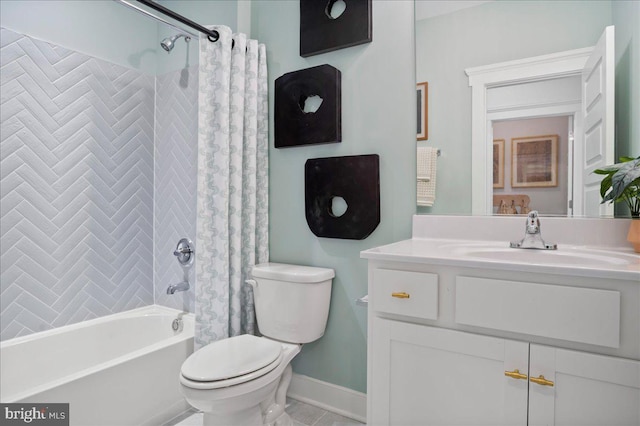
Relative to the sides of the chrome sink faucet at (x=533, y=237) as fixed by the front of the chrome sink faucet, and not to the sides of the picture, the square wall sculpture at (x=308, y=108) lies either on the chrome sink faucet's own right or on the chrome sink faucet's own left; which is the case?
on the chrome sink faucet's own right

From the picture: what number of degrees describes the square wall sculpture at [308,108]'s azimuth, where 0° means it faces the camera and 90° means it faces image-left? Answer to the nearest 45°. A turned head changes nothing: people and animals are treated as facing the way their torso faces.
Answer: approximately 45°

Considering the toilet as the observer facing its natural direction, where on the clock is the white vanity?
The white vanity is roughly at 9 o'clock from the toilet.

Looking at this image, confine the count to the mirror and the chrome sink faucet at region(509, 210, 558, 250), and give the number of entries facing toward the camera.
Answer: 2

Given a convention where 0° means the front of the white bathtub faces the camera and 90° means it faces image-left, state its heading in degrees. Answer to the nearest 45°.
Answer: approximately 315°

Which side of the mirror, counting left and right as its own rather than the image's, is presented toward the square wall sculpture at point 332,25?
right

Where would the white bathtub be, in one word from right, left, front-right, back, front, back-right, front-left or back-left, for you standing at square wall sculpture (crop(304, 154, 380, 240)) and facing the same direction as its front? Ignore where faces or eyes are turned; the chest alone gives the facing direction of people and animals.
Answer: front-right

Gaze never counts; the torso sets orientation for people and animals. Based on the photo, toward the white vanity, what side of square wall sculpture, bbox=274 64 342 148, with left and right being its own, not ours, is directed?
left

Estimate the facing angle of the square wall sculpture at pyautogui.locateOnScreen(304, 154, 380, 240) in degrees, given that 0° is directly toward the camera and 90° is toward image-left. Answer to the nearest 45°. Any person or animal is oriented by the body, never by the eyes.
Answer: approximately 45°

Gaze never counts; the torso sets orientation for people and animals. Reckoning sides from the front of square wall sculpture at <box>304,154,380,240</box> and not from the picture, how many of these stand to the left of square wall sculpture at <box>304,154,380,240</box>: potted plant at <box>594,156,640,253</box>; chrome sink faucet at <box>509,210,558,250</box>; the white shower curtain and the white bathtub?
2

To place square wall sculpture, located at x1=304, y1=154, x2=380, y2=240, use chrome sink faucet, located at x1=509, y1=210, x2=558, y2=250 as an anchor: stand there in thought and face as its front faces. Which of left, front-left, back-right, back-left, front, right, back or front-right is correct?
right

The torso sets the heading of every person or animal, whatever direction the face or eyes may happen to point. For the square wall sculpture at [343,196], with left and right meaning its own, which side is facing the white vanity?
left
